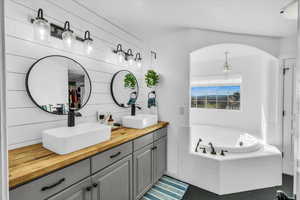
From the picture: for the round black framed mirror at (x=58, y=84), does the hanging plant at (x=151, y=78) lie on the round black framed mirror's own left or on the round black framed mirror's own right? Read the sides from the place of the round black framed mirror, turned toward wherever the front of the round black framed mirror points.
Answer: on the round black framed mirror's own left

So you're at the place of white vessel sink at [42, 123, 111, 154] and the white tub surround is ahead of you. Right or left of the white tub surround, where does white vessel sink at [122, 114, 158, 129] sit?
left

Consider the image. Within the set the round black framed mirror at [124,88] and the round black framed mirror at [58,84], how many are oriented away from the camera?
0

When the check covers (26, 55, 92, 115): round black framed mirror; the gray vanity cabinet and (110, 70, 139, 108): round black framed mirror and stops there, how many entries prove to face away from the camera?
0

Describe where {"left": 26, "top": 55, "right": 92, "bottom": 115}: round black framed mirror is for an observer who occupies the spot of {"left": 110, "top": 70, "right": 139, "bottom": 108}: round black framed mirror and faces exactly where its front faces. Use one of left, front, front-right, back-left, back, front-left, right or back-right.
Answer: right

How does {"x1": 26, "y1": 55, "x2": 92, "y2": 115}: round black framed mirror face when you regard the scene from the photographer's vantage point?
facing the viewer and to the right of the viewer

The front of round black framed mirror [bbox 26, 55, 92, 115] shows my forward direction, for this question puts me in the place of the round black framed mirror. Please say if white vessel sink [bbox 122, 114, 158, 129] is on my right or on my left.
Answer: on my left

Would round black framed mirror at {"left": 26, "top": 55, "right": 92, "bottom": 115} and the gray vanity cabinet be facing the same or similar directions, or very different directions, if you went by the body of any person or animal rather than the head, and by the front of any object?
same or similar directions

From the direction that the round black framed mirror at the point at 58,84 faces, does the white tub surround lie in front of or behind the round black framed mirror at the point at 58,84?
in front
